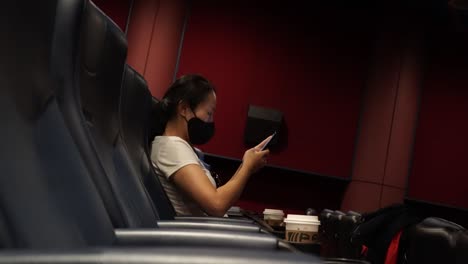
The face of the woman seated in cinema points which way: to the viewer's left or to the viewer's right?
to the viewer's right

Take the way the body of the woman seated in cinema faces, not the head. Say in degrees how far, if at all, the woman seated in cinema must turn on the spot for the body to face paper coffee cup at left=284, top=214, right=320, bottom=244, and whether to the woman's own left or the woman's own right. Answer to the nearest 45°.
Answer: approximately 45° to the woman's own right

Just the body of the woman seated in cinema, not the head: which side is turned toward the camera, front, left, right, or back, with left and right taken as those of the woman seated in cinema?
right
